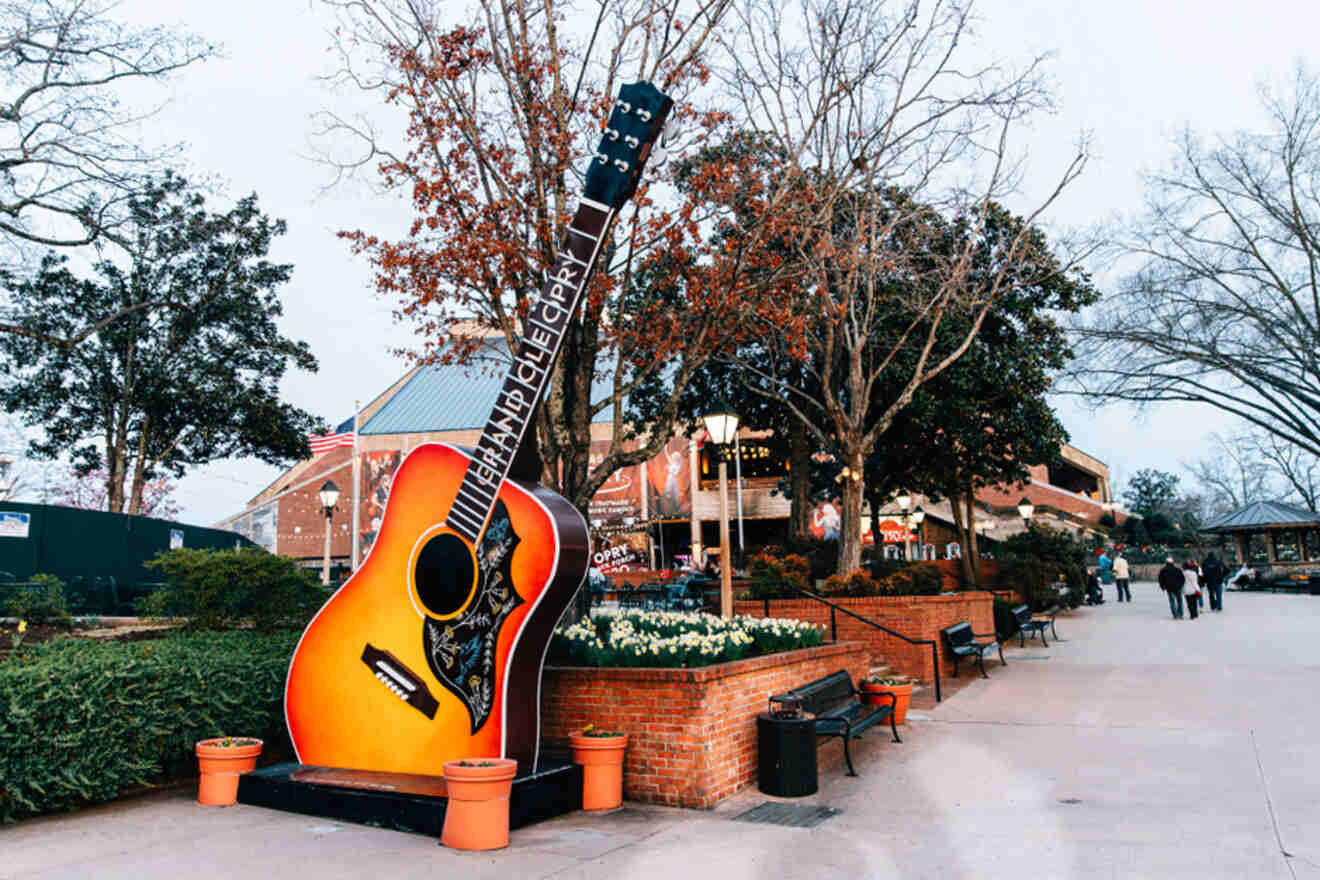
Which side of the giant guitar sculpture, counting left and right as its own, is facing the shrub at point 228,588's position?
right

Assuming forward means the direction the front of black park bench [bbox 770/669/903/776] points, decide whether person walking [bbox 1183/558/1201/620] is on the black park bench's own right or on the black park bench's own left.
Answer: on the black park bench's own left

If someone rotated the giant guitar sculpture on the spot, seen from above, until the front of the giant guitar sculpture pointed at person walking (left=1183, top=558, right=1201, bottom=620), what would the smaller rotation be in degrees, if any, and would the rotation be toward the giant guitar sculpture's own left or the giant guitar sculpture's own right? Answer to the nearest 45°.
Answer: approximately 180°

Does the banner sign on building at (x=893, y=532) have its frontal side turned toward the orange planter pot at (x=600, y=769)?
yes

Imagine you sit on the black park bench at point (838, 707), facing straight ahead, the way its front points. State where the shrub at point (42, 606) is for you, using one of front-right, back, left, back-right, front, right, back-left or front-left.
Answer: back-right

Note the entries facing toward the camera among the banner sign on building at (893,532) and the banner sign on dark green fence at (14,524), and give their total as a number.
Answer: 2

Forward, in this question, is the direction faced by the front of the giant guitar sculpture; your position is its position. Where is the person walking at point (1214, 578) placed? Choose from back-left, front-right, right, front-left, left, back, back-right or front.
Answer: back

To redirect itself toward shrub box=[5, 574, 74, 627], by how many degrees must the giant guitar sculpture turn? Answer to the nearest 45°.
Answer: approximately 90° to its right

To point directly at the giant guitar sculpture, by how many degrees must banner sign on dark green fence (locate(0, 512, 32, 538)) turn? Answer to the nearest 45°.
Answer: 0° — it already faces it

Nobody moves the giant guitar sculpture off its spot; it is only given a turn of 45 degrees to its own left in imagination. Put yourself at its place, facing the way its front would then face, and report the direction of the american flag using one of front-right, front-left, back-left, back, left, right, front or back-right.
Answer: back

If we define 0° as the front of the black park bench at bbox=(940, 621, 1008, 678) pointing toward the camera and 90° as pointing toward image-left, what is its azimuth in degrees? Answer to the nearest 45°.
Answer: approximately 315°
